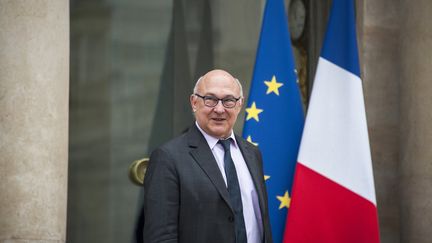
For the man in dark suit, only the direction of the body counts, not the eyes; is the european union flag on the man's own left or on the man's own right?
on the man's own left

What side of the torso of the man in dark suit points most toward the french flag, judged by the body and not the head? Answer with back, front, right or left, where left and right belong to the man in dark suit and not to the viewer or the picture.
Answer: left

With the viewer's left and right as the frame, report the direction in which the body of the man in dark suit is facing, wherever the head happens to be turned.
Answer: facing the viewer and to the right of the viewer

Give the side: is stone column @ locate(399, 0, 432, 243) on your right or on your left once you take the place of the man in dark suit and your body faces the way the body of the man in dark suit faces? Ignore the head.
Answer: on your left
